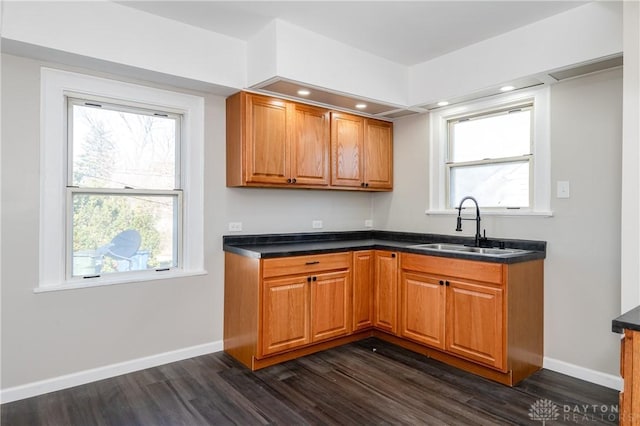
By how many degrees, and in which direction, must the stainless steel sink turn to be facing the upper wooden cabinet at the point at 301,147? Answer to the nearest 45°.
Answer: approximately 45° to its right

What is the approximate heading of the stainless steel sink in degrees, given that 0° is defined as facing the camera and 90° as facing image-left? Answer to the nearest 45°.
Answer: approximately 45°

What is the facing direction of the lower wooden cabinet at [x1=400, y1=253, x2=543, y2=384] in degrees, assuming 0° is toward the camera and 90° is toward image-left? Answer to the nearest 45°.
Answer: approximately 45°

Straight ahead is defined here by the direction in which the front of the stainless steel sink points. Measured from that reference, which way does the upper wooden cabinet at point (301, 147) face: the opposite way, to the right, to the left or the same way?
to the left

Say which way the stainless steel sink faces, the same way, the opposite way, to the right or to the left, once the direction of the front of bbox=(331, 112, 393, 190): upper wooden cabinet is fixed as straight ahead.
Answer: to the right

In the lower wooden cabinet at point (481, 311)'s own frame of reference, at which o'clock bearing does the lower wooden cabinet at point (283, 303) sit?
the lower wooden cabinet at point (283, 303) is roughly at 1 o'clock from the lower wooden cabinet at point (481, 311).

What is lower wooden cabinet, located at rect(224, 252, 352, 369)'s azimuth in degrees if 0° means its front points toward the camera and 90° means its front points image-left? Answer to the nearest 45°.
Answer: approximately 315°

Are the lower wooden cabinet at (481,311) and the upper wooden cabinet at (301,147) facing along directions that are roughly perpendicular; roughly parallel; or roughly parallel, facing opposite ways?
roughly perpendicular
